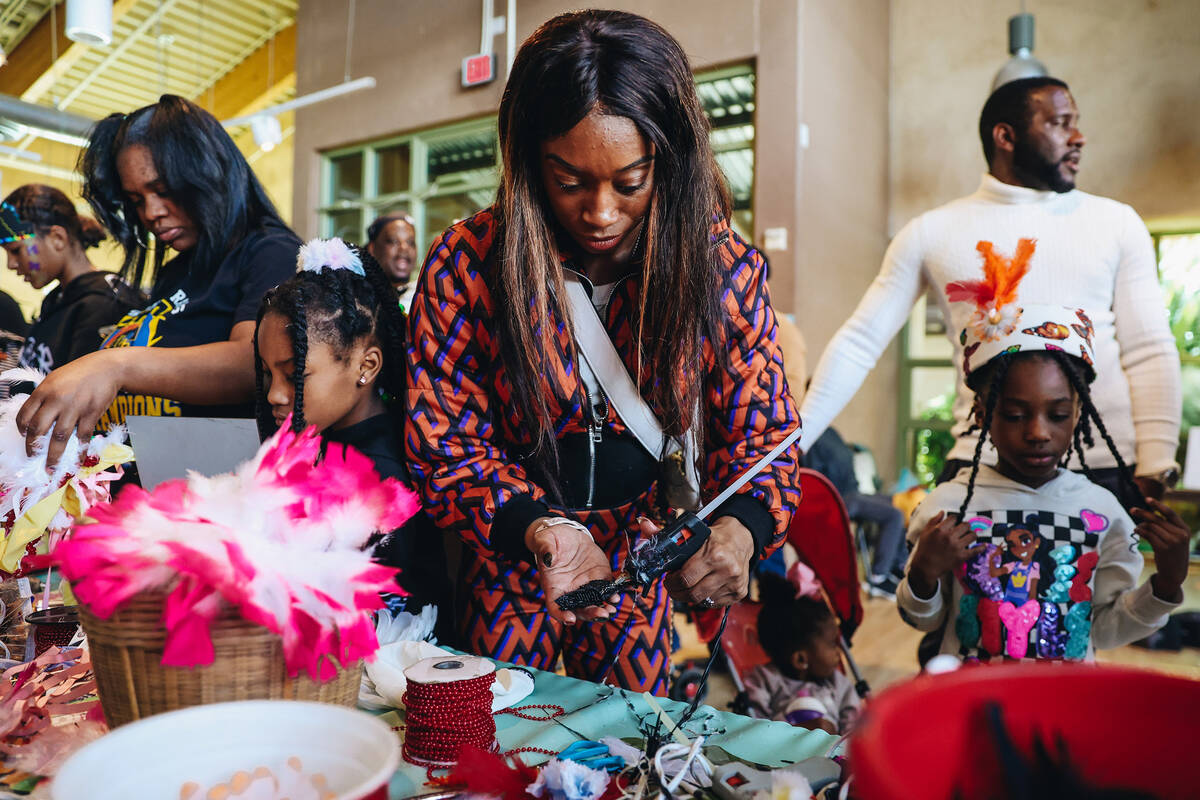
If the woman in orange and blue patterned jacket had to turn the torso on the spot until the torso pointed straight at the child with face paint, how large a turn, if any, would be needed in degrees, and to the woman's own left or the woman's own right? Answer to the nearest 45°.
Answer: approximately 135° to the woman's own right

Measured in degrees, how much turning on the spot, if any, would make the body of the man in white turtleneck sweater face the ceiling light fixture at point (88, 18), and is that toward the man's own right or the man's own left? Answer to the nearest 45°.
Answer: approximately 90° to the man's own right

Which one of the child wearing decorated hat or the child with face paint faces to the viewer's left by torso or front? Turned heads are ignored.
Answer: the child with face paint

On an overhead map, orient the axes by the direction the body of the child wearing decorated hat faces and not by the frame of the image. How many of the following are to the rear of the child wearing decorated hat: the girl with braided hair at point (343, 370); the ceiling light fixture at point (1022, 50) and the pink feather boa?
1

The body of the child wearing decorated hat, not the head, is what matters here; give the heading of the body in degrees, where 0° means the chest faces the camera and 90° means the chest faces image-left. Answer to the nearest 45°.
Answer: approximately 0°

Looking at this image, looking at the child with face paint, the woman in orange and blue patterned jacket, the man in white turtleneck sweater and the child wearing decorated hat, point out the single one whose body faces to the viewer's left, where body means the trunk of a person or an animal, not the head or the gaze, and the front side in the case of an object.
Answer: the child with face paint

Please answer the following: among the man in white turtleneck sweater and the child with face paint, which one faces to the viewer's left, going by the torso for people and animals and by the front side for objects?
the child with face paint

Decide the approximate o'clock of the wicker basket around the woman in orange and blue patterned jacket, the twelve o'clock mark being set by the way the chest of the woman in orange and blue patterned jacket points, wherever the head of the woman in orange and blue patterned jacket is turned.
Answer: The wicker basket is roughly at 1 o'clock from the woman in orange and blue patterned jacket.

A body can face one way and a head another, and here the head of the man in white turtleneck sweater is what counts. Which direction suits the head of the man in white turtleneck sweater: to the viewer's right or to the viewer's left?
to the viewer's right

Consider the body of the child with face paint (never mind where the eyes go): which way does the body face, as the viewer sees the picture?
to the viewer's left
